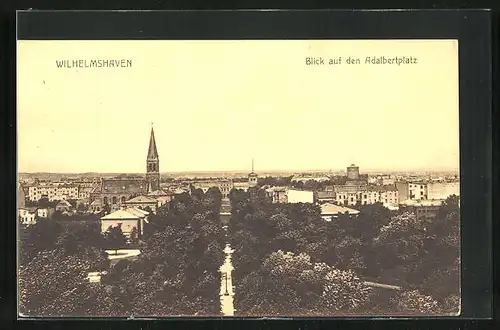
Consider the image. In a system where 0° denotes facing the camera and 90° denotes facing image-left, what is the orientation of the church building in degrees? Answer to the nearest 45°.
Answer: approximately 270°

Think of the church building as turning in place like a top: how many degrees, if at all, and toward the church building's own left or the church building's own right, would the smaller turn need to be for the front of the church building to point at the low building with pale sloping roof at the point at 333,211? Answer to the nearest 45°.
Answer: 0° — it already faces it
